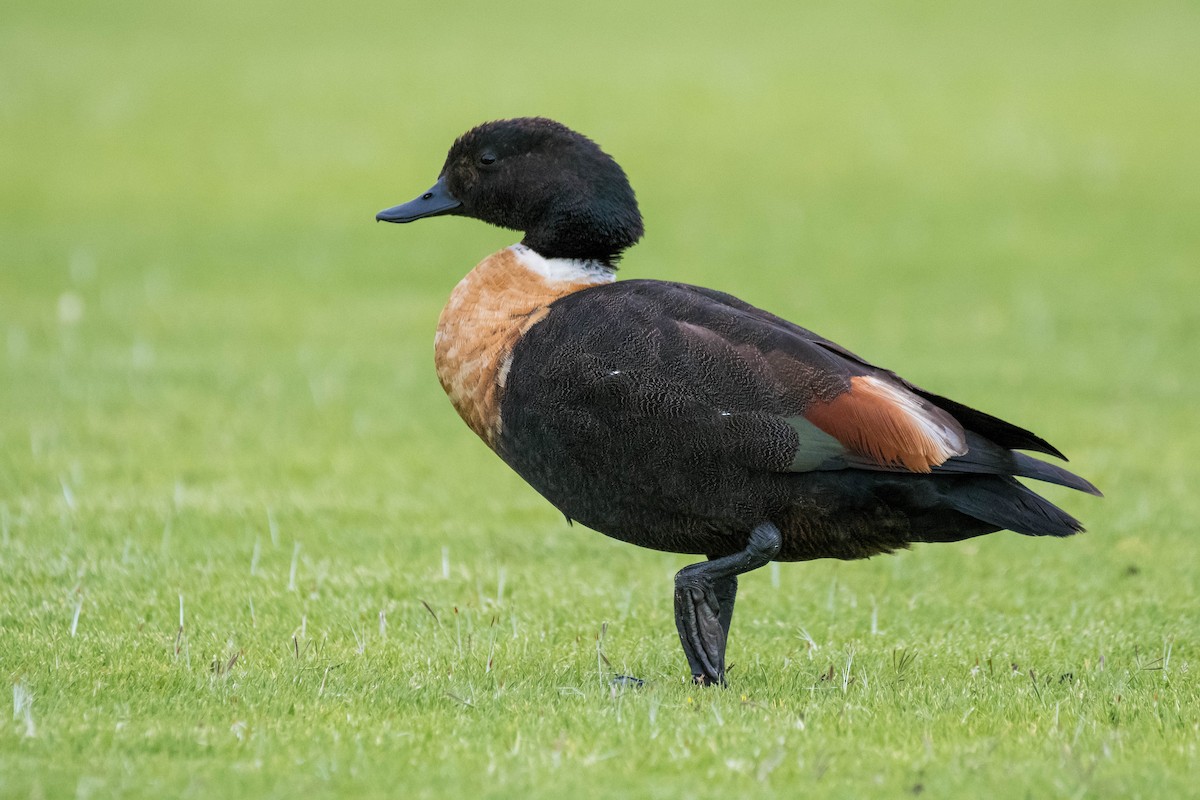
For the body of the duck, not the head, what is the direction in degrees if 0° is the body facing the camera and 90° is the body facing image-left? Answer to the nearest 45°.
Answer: approximately 90°
